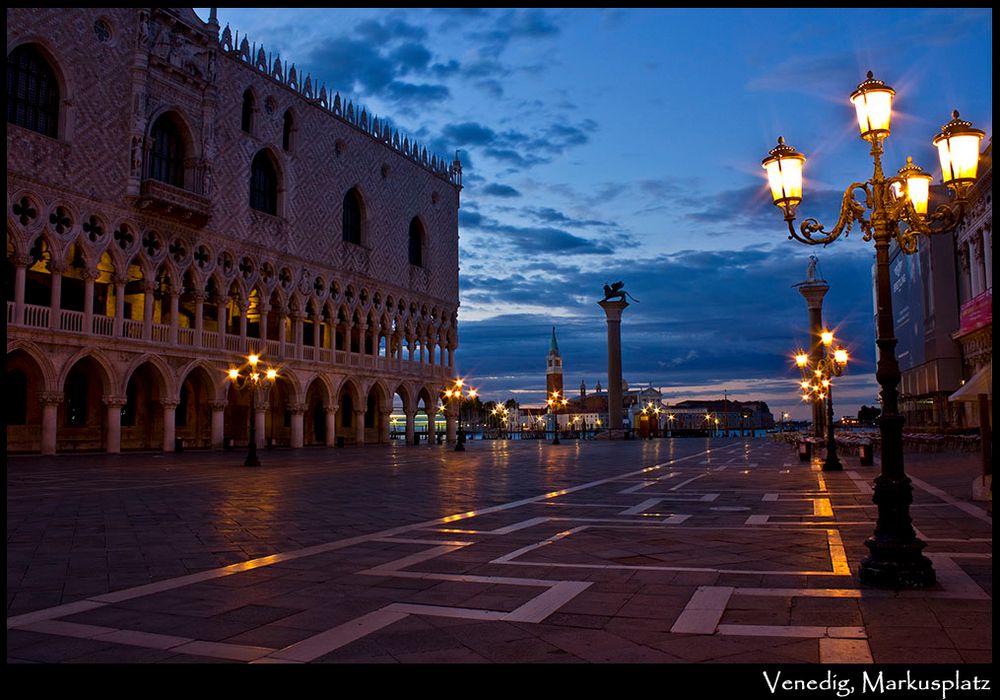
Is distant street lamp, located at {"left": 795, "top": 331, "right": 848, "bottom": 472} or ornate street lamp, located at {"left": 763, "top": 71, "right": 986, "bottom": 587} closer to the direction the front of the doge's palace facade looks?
the distant street lamp

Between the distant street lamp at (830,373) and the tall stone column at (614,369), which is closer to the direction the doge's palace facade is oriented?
the distant street lamp

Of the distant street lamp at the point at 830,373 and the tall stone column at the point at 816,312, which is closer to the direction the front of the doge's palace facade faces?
the distant street lamp

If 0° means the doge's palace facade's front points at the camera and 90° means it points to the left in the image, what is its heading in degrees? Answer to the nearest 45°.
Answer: approximately 315°

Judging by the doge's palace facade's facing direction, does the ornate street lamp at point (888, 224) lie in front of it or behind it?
in front

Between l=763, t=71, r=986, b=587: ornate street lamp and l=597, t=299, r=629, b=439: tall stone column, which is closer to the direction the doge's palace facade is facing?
the ornate street lamp

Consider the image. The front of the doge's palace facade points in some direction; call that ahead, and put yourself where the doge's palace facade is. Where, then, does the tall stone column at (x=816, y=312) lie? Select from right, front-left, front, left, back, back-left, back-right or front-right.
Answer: front-left

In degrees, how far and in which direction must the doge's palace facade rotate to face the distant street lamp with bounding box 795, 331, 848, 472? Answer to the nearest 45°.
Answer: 0° — it already faces it

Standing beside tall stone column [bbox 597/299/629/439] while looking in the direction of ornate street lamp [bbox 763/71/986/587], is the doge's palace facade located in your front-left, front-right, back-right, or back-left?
front-right
